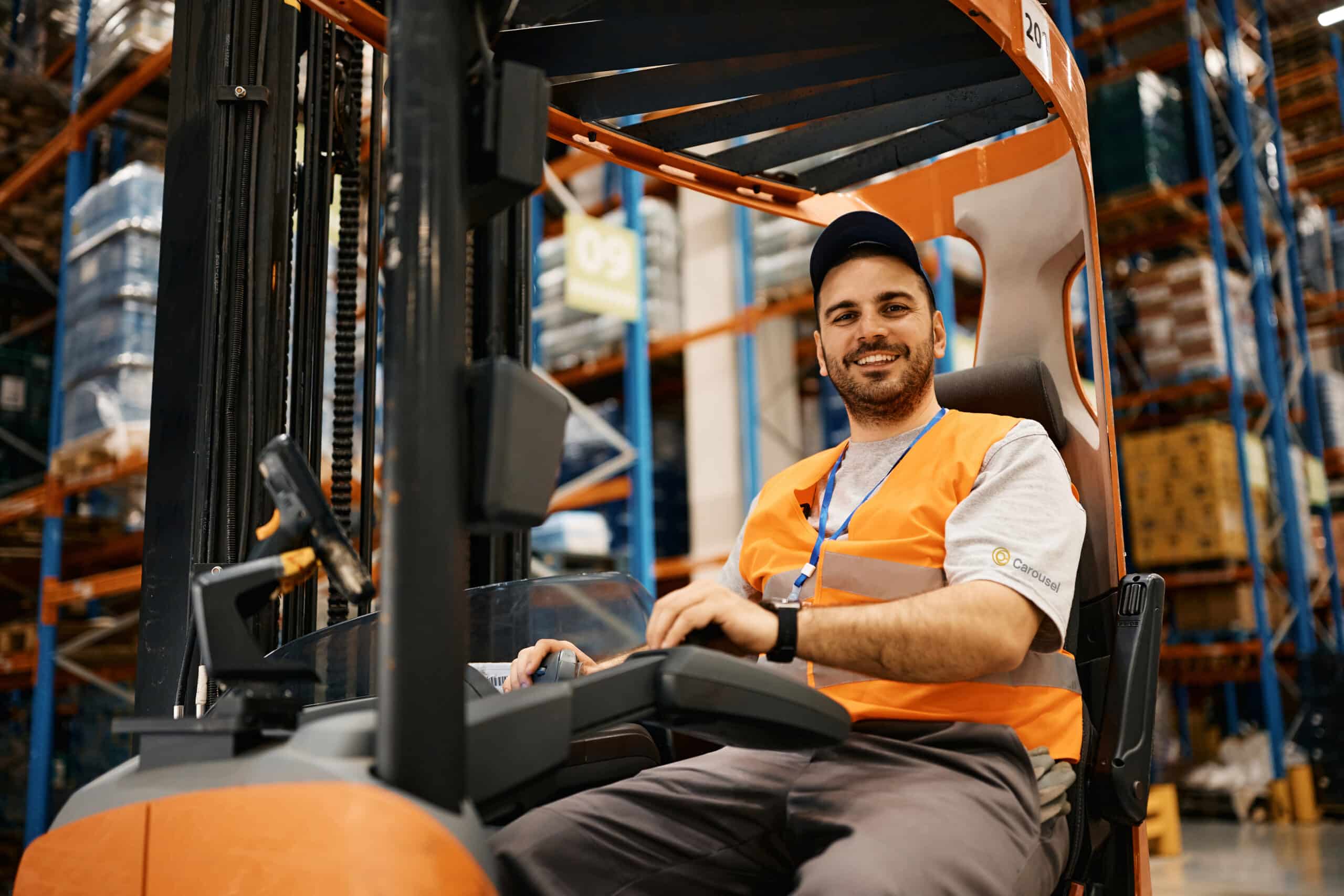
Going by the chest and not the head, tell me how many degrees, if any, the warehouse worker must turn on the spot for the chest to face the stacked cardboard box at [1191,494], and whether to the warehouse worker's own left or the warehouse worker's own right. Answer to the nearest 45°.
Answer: approximately 180°

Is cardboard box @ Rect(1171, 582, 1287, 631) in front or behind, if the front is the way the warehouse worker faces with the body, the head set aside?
behind

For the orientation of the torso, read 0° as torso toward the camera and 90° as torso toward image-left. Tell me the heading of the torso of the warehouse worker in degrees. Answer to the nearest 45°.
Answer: approximately 45°

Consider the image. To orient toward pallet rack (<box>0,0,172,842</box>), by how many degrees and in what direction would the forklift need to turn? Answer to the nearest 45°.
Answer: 0° — it already faces it

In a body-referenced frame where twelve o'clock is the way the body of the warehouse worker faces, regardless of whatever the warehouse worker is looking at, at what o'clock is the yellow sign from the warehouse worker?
The yellow sign is roughly at 4 o'clock from the warehouse worker.

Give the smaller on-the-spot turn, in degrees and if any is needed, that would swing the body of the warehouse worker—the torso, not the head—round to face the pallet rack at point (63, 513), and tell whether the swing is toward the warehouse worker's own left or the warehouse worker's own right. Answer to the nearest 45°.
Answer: approximately 90° to the warehouse worker's own right
